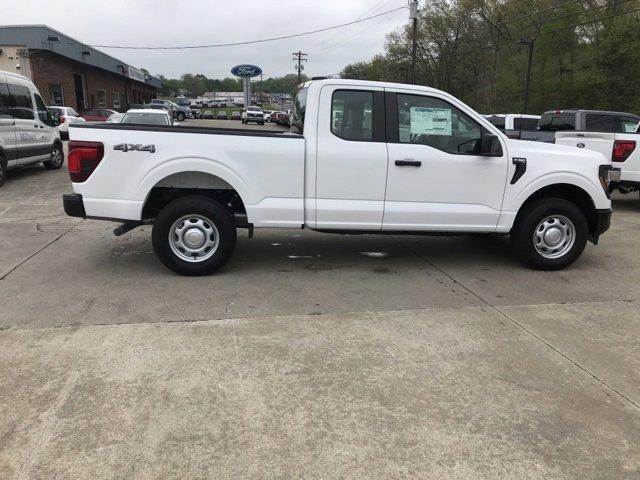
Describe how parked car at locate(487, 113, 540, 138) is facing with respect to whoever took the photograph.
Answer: facing away from the viewer and to the right of the viewer

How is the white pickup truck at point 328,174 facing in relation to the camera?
to the viewer's right

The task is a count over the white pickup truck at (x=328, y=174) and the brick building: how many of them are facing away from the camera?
0

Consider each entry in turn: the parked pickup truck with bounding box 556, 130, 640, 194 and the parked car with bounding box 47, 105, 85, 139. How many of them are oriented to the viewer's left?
0

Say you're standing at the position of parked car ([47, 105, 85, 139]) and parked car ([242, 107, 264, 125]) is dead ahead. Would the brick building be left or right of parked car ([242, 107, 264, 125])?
left

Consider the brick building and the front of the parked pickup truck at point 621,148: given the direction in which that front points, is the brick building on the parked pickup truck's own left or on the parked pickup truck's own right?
on the parked pickup truck's own left

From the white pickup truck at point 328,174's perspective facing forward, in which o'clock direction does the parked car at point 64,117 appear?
The parked car is roughly at 8 o'clock from the white pickup truck.

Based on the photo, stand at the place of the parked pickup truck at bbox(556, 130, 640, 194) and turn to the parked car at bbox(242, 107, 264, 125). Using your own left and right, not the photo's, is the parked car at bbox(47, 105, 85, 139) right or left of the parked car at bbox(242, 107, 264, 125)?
left

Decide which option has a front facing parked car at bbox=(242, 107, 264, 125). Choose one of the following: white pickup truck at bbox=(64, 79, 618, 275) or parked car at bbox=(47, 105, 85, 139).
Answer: parked car at bbox=(47, 105, 85, 139)
